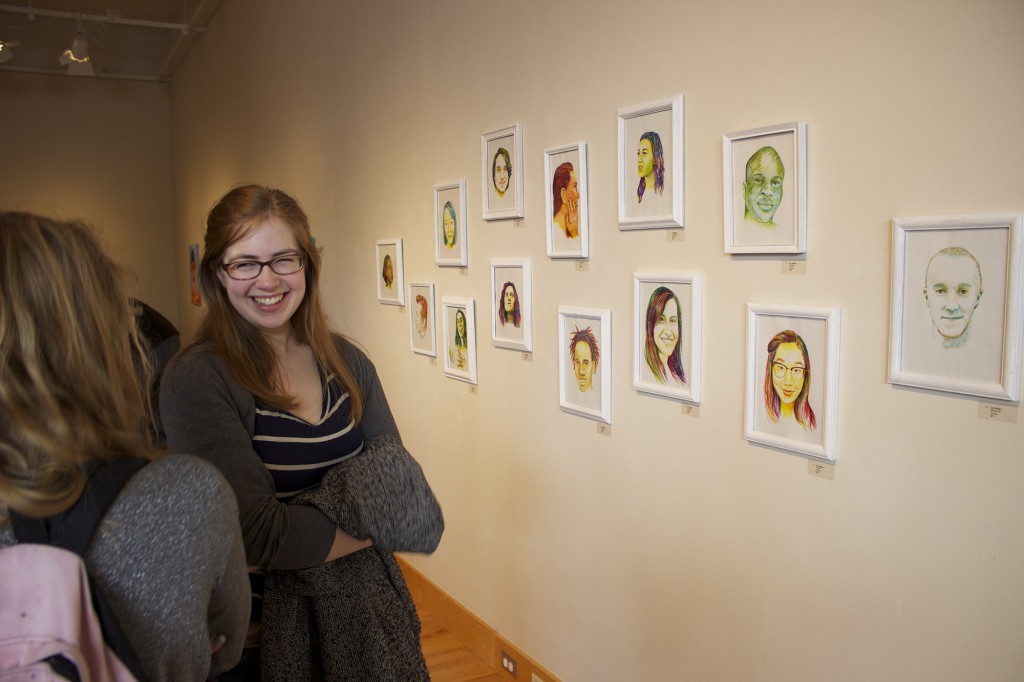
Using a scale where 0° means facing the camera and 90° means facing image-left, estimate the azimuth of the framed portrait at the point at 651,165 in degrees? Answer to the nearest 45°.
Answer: approximately 45°

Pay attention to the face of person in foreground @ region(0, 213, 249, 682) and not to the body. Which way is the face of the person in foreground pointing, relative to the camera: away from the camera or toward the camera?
away from the camera

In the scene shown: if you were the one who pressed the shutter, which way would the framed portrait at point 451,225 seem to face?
facing the viewer and to the left of the viewer

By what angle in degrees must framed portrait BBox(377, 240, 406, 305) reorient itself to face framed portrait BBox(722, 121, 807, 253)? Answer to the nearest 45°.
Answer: approximately 45° to its left

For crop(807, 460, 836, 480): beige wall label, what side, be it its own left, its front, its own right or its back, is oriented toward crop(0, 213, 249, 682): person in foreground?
front

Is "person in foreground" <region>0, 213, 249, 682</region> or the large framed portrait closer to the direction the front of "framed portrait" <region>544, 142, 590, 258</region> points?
the person in foreground

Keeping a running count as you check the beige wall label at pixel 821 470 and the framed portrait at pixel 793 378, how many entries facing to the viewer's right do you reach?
0

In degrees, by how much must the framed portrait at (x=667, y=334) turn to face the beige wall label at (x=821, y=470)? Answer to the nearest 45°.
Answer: approximately 90° to its left

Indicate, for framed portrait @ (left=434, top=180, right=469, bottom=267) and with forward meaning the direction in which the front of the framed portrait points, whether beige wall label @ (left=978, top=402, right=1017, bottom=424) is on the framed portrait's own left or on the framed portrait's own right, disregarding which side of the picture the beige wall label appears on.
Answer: on the framed portrait's own left
